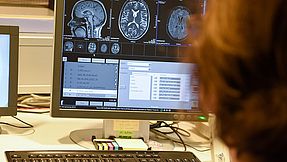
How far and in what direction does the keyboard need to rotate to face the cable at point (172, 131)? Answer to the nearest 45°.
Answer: approximately 135° to its left

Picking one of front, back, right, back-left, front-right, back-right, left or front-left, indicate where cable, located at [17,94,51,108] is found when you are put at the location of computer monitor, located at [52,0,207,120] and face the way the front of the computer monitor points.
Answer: back-right

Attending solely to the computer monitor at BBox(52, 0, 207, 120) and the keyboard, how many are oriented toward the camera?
2

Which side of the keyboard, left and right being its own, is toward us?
front

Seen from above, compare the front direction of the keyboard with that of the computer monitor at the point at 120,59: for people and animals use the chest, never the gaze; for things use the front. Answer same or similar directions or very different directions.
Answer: same or similar directions

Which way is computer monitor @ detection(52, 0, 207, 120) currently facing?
toward the camera
